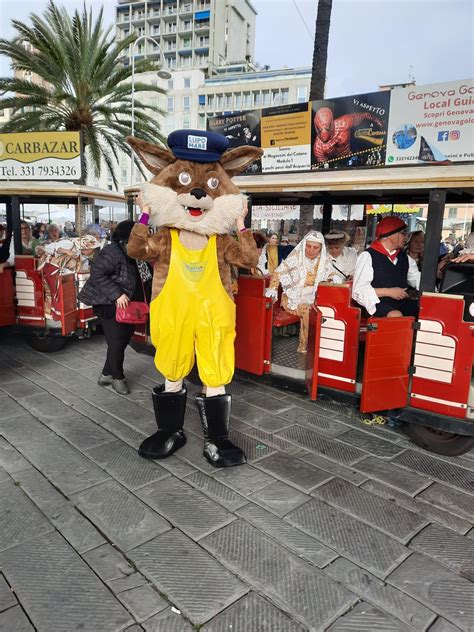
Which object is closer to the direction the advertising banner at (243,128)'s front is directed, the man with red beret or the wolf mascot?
the wolf mascot

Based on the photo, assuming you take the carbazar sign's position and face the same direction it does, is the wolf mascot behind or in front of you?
in front

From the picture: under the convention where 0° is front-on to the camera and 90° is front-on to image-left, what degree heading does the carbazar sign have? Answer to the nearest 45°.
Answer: approximately 0°

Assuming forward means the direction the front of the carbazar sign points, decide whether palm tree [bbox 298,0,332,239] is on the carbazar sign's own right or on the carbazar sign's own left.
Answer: on the carbazar sign's own left

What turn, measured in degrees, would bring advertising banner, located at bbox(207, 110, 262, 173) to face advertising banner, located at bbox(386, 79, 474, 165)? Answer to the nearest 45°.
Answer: approximately 90° to its left

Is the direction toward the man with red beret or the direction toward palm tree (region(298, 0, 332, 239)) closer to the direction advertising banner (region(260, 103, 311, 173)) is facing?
the man with red beret

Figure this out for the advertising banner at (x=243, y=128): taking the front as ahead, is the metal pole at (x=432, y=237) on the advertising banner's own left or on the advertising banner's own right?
on the advertising banner's own left
